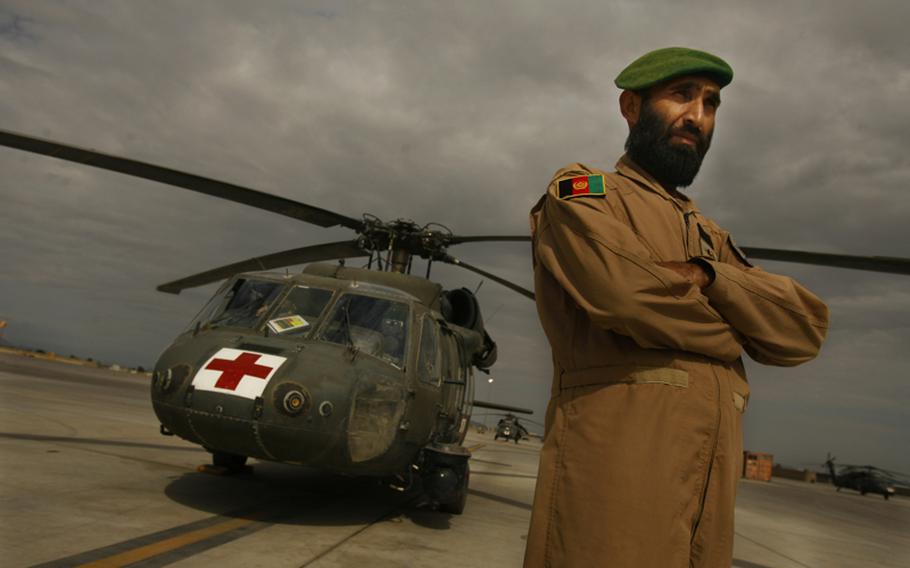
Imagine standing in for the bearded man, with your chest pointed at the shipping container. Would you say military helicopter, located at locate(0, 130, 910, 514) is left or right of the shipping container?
left

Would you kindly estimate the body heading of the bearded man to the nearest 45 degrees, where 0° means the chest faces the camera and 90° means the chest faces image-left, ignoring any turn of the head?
approximately 315°

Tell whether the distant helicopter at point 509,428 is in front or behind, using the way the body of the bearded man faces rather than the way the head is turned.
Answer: behind

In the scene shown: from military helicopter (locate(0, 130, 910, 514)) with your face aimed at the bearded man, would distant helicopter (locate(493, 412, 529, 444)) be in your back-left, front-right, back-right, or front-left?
back-left

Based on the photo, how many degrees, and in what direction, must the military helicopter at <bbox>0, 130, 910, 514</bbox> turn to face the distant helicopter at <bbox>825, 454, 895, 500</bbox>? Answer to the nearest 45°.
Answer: approximately 180°

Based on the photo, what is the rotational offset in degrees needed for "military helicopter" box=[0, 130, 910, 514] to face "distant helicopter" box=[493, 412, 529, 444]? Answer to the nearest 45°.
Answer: approximately 135° to its right

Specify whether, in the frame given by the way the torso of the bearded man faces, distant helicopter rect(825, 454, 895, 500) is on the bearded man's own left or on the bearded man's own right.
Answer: on the bearded man's own left

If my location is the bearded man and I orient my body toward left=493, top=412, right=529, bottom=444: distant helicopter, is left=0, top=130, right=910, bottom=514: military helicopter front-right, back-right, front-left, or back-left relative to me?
front-left

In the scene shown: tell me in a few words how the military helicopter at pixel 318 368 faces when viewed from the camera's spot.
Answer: facing the viewer and to the left of the viewer

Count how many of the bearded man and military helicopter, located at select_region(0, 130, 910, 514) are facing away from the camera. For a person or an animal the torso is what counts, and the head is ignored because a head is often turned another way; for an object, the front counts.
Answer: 0

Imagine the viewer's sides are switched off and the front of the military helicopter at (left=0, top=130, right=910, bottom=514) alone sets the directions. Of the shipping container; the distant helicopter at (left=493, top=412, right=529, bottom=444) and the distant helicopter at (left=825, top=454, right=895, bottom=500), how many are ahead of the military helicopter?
0

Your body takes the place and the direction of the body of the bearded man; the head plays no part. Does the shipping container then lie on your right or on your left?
on your left

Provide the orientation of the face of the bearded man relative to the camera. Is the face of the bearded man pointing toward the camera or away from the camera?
toward the camera
